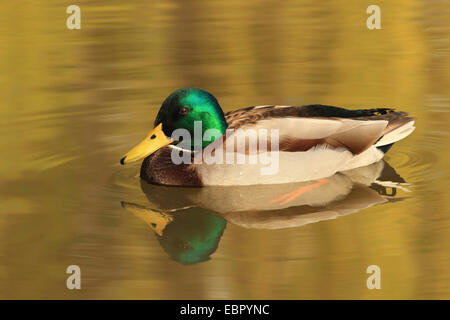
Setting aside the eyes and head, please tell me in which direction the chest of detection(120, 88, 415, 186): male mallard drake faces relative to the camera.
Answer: to the viewer's left
